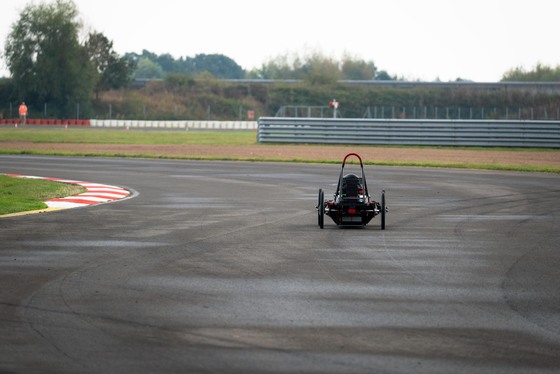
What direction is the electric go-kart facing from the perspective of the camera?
away from the camera

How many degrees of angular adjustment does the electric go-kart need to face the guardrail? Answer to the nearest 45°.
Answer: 0° — it already faces it

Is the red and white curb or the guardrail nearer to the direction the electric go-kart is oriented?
the guardrail

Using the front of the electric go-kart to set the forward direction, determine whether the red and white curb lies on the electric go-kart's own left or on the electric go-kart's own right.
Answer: on the electric go-kart's own left
